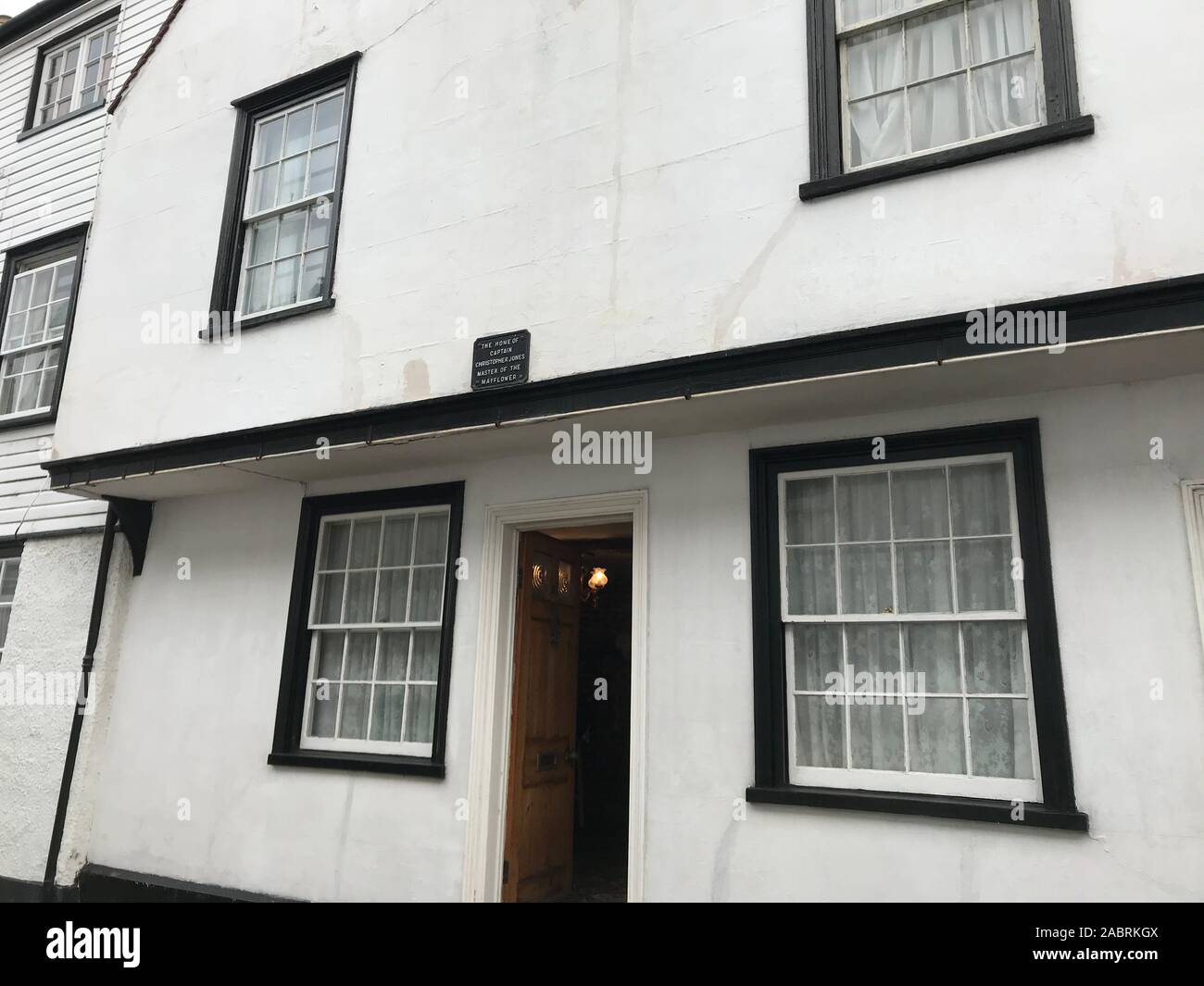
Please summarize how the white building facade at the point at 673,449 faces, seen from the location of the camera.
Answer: facing the viewer and to the left of the viewer
